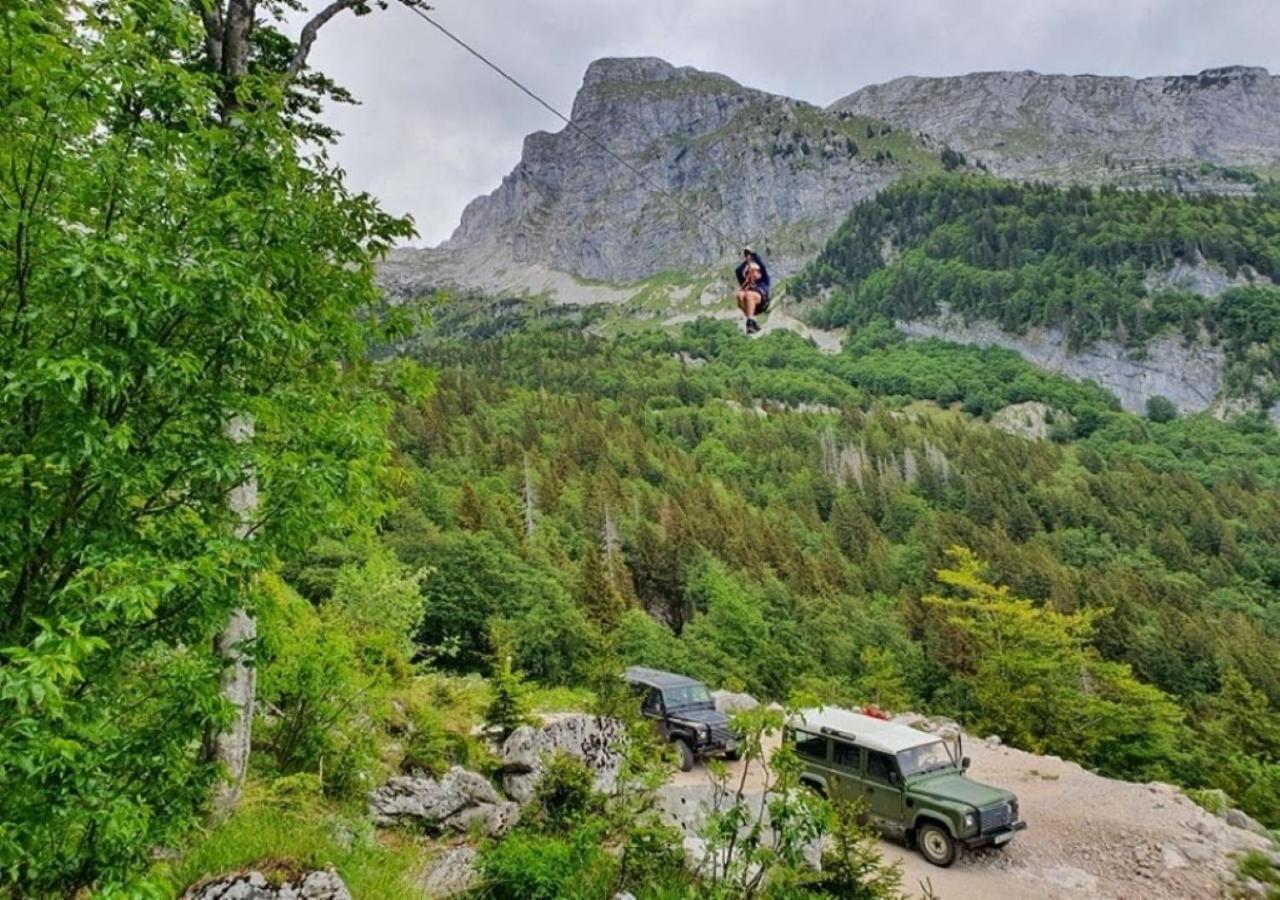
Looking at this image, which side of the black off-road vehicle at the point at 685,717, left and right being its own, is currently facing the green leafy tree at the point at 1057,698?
left

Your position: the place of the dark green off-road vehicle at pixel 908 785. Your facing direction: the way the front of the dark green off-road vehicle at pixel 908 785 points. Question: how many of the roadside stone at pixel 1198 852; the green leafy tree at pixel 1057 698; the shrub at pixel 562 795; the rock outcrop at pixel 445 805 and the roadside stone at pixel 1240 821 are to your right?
2

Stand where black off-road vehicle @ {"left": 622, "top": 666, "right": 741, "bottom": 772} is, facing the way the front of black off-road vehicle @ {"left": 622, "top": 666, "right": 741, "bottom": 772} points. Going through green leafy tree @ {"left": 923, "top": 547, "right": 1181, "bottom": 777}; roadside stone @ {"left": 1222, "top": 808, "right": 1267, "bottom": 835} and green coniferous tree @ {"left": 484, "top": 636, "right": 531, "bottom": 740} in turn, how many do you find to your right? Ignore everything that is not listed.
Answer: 1

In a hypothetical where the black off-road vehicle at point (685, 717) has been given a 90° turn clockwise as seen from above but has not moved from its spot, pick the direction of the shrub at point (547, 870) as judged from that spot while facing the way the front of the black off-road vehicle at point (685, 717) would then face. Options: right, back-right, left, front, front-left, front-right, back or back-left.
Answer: front-left

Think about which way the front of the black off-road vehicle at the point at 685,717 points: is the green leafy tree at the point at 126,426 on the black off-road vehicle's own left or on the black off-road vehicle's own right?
on the black off-road vehicle's own right

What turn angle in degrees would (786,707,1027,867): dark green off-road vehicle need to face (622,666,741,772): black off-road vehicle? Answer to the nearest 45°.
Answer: approximately 180°

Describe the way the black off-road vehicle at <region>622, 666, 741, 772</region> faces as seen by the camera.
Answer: facing the viewer and to the right of the viewer

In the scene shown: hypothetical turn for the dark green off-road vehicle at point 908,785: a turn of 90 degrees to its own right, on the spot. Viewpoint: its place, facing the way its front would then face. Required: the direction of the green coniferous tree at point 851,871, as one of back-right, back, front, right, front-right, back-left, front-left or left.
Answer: front-left

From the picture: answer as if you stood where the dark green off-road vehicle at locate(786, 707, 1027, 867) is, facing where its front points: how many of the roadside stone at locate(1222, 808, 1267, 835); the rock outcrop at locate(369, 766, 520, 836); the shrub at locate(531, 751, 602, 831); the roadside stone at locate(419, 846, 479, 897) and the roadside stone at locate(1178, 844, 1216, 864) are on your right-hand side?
3

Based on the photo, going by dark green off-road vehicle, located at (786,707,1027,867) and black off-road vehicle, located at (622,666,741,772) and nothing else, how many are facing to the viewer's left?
0

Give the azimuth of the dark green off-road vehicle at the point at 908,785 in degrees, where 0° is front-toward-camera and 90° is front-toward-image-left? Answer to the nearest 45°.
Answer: approximately 315°

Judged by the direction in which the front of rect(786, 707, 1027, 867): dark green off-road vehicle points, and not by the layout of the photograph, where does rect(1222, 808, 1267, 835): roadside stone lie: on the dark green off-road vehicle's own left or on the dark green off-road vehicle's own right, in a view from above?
on the dark green off-road vehicle's own left

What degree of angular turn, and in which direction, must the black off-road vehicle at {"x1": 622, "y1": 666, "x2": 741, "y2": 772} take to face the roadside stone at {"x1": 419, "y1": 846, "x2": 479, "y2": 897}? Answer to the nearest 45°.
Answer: approximately 45° to its right

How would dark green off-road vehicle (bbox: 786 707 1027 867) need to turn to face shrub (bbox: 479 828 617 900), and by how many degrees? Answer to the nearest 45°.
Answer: approximately 90° to its right
